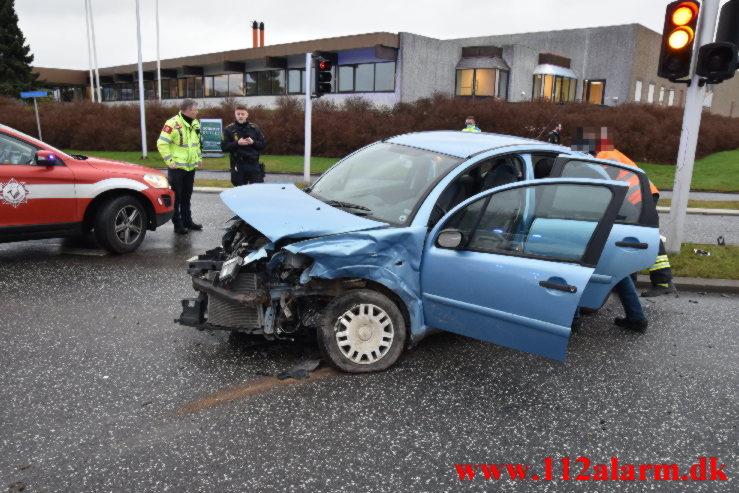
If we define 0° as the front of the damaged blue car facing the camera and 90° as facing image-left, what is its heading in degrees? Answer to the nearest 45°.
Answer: approximately 45°

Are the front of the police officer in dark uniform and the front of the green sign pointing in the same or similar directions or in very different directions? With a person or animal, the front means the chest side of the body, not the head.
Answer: same or similar directions

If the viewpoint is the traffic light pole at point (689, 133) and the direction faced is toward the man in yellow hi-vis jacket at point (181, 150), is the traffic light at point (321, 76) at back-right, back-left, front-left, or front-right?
front-right

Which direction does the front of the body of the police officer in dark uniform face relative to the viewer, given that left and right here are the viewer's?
facing the viewer

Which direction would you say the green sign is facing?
toward the camera

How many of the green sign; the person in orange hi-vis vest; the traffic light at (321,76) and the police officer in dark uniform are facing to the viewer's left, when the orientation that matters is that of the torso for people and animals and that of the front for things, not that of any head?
1

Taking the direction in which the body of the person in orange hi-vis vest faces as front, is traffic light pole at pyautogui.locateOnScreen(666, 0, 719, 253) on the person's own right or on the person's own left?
on the person's own right

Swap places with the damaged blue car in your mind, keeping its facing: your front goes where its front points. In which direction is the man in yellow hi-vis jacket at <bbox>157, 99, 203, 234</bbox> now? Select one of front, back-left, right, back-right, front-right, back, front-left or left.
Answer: right

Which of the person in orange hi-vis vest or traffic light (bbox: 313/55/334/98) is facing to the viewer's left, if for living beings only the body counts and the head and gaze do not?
the person in orange hi-vis vest

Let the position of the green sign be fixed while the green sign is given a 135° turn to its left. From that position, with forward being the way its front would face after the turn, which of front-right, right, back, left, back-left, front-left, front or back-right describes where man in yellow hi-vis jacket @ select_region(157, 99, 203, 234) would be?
back-right

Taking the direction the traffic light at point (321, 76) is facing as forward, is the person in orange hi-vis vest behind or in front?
in front

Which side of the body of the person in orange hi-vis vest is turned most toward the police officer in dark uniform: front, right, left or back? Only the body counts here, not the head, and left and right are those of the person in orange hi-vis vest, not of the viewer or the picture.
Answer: front

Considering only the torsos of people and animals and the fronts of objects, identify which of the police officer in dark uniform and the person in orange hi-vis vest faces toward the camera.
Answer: the police officer in dark uniform

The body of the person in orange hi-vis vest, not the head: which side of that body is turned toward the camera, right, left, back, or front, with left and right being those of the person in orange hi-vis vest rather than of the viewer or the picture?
left
